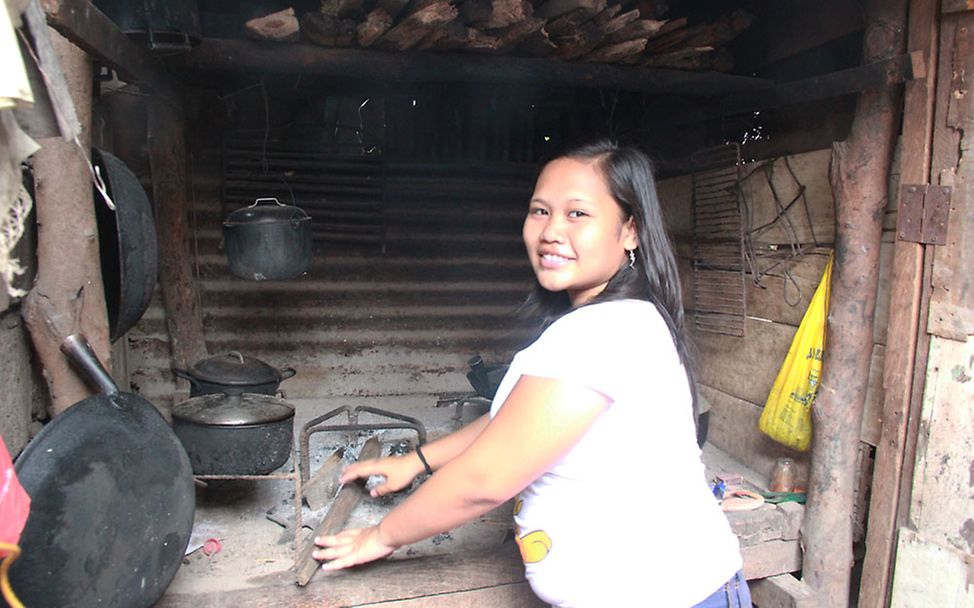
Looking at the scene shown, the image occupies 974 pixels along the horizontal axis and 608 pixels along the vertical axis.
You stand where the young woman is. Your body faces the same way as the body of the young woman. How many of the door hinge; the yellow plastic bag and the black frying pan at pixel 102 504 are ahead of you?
1

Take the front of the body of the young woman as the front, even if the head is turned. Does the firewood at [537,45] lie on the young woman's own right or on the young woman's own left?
on the young woman's own right

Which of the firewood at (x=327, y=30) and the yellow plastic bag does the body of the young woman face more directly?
the firewood

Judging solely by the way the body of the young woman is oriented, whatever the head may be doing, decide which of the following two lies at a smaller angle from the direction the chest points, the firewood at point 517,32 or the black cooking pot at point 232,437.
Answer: the black cooking pot

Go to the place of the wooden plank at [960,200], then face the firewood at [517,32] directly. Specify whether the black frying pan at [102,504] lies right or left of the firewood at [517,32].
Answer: left

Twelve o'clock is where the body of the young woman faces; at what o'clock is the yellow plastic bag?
The yellow plastic bag is roughly at 4 o'clock from the young woman.

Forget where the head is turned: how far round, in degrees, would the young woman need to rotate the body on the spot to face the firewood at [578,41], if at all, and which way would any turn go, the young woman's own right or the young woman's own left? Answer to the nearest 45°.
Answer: approximately 90° to the young woman's own right

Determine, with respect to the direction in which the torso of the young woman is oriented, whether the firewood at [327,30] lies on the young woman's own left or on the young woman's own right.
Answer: on the young woman's own right

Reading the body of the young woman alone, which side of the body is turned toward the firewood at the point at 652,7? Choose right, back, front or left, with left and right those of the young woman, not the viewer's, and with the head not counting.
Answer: right

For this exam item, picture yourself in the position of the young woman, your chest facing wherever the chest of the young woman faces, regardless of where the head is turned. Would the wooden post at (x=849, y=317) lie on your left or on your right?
on your right

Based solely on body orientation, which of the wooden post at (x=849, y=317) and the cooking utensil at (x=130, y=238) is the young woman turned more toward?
the cooking utensil

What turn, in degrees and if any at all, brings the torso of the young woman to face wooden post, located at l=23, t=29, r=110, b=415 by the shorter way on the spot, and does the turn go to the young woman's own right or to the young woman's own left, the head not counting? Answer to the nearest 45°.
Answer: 0° — they already face it

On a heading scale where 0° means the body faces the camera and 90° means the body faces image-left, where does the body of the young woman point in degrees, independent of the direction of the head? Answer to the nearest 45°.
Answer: approximately 90°
